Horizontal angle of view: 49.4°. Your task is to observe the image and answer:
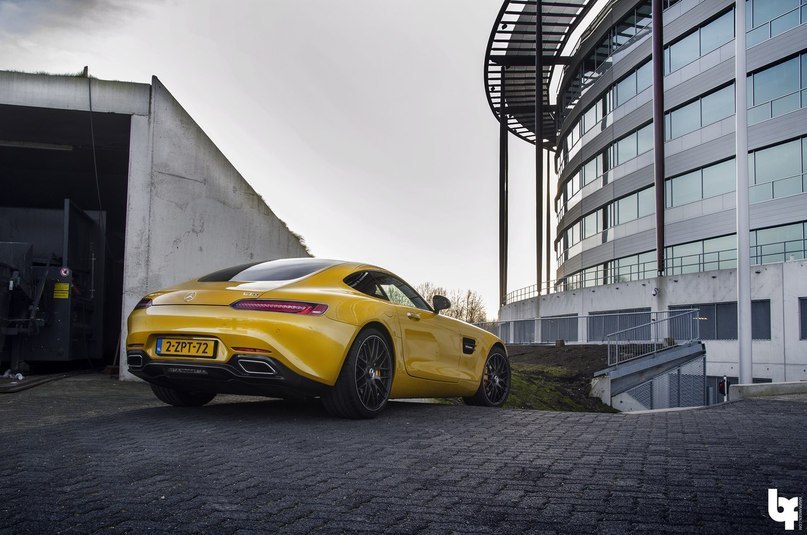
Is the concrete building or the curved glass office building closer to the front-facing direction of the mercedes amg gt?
the curved glass office building

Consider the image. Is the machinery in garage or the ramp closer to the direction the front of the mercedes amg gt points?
the ramp

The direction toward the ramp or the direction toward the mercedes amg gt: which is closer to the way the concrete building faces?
the mercedes amg gt

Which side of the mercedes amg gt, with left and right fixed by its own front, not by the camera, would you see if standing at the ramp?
front

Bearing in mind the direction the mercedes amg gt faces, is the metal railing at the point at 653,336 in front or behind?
in front

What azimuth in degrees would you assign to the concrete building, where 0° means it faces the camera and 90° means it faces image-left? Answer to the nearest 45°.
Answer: approximately 0°

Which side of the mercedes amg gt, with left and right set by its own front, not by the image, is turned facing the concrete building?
left

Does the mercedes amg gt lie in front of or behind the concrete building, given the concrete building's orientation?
in front

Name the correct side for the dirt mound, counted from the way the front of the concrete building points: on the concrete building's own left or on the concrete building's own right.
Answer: on the concrete building's own left

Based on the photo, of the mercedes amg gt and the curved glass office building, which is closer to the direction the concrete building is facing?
the mercedes amg gt

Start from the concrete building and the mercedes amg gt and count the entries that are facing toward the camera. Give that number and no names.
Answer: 1

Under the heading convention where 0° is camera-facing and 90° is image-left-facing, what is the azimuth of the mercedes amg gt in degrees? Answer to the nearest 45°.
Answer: approximately 225°

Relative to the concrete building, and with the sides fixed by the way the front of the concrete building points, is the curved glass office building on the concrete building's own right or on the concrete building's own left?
on the concrete building's own left
